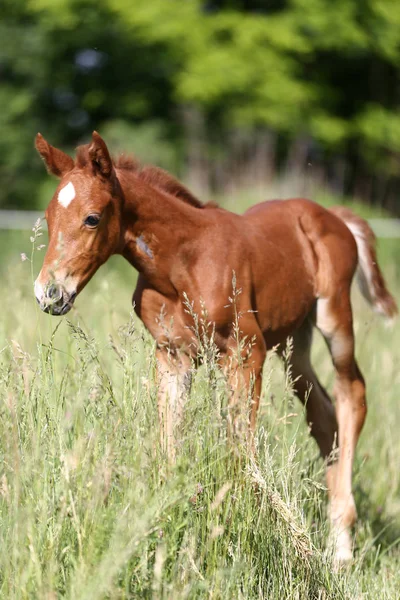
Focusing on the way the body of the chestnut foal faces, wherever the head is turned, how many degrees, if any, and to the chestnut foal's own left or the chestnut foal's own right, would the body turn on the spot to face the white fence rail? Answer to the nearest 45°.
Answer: approximately 135° to the chestnut foal's own right

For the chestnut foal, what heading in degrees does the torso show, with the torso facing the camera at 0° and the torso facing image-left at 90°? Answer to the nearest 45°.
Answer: approximately 45°
